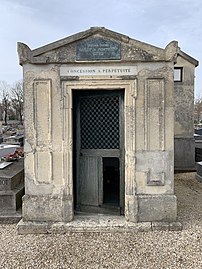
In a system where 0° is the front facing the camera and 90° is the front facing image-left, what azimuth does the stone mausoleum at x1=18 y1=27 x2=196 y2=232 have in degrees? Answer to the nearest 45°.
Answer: approximately 0°

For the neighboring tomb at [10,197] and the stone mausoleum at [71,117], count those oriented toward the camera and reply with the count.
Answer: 2

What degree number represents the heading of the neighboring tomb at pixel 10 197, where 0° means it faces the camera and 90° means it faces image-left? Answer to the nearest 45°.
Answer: approximately 0°

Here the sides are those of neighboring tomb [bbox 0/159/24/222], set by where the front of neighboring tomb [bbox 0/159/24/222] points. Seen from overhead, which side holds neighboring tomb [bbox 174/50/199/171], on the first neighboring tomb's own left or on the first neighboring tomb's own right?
on the first neighboring tomb's own left

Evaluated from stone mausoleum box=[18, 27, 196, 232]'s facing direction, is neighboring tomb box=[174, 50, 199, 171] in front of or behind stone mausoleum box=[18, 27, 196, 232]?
behind
